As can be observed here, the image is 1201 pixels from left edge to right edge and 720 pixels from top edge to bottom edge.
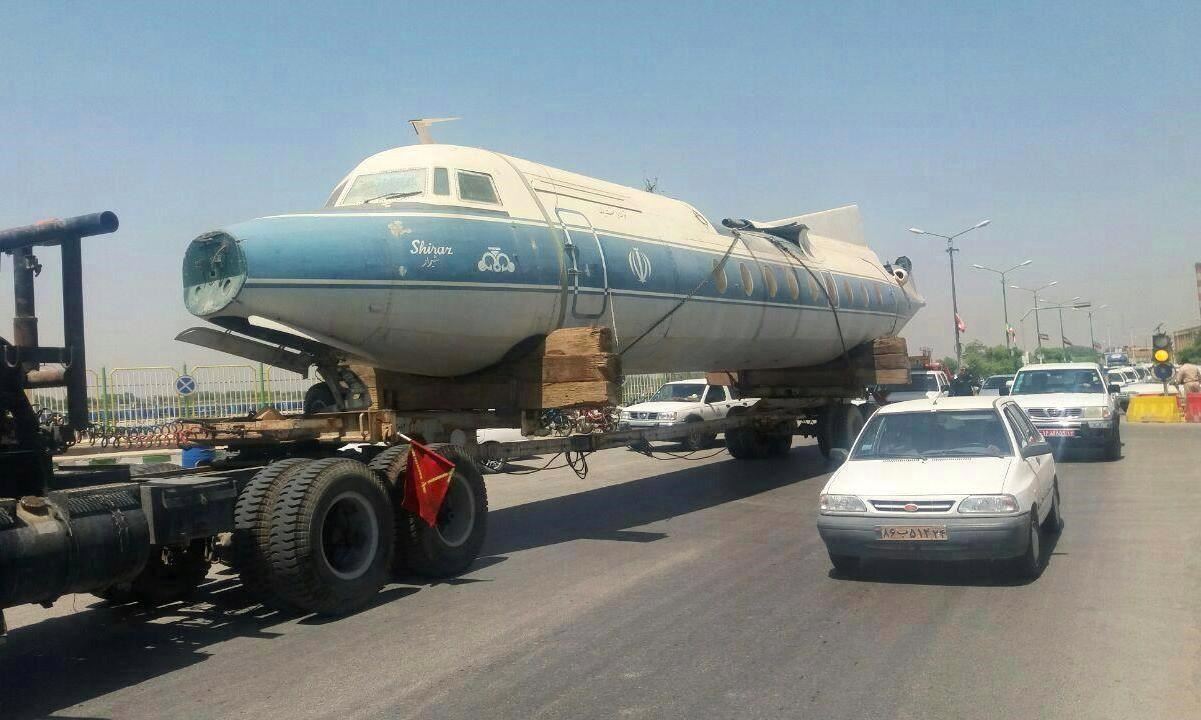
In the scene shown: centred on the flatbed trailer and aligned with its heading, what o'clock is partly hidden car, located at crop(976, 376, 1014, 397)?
The partly hidden car is roughly at 6 o'clock from the flatbed trailer.

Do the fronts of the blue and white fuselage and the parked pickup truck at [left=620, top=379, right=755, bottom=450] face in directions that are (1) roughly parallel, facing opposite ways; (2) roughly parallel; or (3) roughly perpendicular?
roughly parallel

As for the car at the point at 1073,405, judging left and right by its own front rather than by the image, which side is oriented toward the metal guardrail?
right

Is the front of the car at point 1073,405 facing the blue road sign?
no

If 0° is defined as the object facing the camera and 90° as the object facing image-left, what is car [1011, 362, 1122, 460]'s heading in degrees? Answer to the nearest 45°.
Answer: approximately 0°

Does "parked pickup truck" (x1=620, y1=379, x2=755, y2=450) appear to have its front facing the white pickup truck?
no

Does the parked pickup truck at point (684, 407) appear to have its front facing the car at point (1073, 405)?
no

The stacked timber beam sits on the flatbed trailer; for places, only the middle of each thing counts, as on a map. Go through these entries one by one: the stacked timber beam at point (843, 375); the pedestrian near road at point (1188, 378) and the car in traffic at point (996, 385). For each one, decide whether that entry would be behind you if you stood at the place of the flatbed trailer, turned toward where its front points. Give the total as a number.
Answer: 3

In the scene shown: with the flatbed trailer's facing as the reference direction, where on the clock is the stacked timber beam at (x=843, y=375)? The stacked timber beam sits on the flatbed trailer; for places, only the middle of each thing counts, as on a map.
The stacked timber beam is roughly at 6 o'clock from the flatbed trailer.

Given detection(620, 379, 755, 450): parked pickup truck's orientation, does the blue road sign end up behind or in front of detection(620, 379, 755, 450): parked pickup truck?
in front

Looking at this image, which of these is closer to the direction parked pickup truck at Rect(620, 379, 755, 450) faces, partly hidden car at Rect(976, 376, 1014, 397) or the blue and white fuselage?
the blue and white fuselage

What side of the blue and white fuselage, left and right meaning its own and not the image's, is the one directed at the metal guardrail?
right

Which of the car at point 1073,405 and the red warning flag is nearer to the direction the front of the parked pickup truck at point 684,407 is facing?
the red warning flag

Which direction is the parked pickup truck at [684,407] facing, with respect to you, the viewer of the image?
facing the viewer and to the left of the viewer

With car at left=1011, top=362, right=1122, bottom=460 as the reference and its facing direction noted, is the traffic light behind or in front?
behind

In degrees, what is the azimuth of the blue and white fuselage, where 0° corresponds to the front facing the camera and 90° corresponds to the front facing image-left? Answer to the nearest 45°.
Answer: approximately 45°

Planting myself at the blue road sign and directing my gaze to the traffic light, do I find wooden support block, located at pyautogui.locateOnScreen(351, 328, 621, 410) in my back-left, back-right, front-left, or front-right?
front-right

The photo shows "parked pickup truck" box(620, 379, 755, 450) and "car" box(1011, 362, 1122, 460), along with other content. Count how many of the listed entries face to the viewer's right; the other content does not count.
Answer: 0
